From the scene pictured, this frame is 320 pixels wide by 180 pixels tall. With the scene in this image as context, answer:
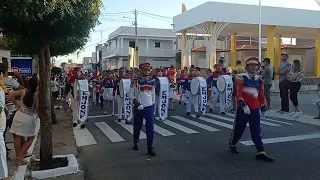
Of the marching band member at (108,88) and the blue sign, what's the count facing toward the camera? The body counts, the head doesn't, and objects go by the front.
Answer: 2

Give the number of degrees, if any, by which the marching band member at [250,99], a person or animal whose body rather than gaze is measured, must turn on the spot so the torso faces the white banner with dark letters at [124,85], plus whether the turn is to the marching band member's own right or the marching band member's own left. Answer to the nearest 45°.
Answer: approximately 180°

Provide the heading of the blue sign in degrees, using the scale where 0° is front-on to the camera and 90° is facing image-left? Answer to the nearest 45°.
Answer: approximately 0°

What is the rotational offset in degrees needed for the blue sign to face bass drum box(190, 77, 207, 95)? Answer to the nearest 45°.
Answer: approximately 45° to its left

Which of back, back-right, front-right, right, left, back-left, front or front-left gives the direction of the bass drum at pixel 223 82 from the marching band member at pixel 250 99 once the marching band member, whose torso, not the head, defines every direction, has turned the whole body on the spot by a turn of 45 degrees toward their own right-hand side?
back

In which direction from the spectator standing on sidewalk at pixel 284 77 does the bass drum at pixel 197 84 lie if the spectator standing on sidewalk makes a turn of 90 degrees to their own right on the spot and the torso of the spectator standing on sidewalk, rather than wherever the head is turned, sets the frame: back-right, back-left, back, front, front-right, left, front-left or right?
front-left

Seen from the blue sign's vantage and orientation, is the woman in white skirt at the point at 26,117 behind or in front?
in front

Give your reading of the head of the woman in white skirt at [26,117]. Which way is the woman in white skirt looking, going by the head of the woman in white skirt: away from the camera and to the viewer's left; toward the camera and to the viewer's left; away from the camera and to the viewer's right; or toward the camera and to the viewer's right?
away from the camera and to the viewer's right

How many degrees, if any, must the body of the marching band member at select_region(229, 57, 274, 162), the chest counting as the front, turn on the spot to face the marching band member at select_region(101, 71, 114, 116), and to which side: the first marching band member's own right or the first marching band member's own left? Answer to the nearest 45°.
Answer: approximately 180°

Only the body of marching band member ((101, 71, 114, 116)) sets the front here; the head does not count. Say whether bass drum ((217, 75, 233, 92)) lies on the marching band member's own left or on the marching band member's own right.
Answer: on the marching band member's own left
